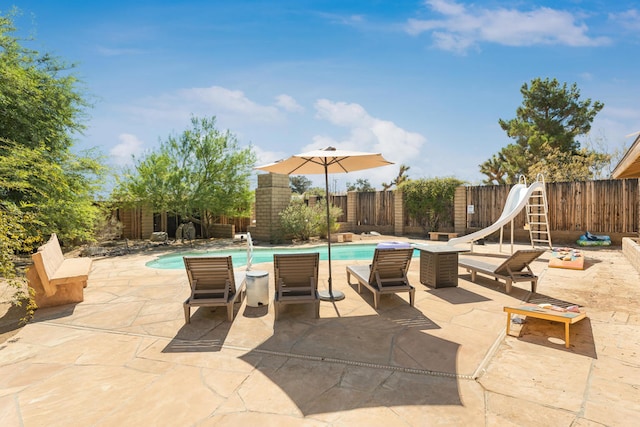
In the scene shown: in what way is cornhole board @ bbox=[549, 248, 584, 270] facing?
toward the camera

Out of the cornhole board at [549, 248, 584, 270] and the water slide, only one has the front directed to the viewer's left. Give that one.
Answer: the water slide

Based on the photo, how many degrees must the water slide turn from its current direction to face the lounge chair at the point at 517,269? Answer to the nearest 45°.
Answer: approximately 90° to its left

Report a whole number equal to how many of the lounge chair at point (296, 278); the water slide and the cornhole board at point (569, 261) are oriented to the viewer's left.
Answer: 1

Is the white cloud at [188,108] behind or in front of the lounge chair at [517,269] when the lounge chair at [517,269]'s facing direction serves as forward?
in front

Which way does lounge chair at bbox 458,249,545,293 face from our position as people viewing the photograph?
facing away from the viewer and to the left of the viewer

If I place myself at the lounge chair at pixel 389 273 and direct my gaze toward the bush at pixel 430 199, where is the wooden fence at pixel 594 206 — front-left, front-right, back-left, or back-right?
front-right

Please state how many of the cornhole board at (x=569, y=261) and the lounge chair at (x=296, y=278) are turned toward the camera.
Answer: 1

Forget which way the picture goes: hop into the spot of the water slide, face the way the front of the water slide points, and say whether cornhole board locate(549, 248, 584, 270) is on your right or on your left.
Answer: on your left

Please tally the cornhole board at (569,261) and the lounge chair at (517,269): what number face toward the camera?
1

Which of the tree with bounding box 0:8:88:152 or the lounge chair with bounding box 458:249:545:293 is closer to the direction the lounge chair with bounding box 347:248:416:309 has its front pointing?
the tree

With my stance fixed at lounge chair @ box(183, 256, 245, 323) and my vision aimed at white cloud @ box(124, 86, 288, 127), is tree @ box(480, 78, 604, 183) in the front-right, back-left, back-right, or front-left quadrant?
front-right

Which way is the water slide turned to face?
to the viewer's left

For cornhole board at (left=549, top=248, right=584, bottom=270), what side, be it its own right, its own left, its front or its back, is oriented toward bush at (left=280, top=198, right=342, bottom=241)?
right
